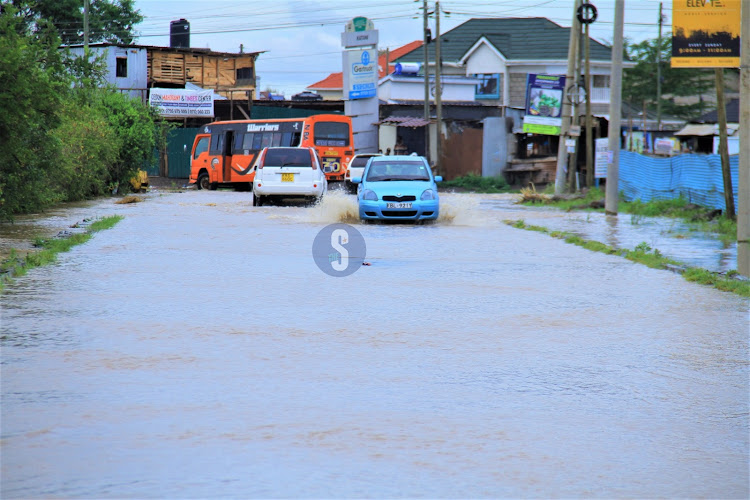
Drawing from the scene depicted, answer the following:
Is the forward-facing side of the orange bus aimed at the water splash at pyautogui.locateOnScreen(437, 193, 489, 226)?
no

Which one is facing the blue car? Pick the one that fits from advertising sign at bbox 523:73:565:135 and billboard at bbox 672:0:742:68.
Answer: the advertising sign

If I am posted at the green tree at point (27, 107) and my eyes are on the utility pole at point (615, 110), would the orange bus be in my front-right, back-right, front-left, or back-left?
front-left

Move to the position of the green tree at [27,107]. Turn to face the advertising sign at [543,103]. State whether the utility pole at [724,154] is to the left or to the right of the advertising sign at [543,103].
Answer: right

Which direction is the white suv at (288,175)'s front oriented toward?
away from the camera

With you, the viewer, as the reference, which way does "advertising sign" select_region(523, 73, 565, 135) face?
facing the viewer

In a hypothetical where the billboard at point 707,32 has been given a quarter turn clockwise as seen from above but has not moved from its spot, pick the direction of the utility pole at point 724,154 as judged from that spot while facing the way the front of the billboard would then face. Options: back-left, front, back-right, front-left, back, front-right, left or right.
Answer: right

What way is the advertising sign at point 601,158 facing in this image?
toward the camera

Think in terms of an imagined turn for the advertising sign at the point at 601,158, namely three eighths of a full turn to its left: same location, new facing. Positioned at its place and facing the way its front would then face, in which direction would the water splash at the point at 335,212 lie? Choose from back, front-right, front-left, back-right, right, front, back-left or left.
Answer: back

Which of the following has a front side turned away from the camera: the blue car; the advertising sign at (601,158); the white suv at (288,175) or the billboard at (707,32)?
the white suv

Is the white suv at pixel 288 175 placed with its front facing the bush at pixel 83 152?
no

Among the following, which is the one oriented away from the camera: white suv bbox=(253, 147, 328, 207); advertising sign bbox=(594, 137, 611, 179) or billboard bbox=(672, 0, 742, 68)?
the white suv

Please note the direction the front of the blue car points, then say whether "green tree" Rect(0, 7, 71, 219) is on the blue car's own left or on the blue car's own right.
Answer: on the blue car's own right

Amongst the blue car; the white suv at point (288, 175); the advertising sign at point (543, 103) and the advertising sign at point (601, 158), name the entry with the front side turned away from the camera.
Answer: the white suv

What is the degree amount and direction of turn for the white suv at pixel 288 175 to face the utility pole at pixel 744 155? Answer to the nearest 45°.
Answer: approximately 180°

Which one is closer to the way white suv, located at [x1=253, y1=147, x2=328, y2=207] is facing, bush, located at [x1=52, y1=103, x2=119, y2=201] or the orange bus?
the orange bus

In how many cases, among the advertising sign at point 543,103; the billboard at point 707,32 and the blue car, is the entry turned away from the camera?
0

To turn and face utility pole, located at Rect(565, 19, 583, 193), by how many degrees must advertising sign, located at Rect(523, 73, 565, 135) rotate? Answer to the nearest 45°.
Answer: approximately 90° to its left
